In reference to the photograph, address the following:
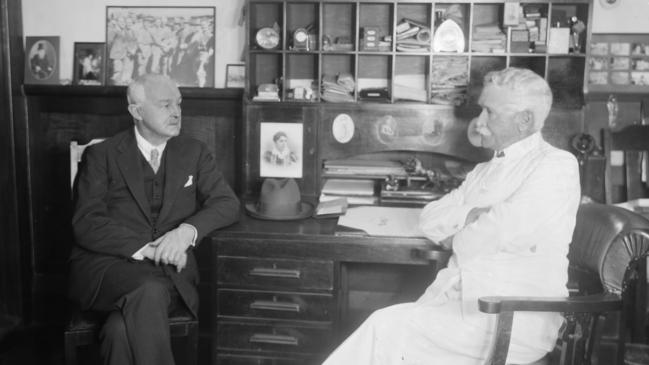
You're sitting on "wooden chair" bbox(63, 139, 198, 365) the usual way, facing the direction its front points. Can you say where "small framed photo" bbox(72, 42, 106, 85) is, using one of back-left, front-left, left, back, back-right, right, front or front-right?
back

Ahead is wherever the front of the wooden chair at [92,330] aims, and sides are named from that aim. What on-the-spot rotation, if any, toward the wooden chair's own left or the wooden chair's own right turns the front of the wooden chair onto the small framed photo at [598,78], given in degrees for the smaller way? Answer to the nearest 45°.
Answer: approximately 90° to the wooden chair's own left

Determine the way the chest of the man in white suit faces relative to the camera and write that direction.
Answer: to the viewer's left

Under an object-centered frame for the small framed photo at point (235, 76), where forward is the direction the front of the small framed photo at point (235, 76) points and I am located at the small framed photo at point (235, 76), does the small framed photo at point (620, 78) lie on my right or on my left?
on my left

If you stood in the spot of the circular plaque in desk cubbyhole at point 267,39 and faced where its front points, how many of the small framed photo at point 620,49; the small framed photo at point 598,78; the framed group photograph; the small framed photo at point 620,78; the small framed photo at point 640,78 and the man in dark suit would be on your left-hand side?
4
